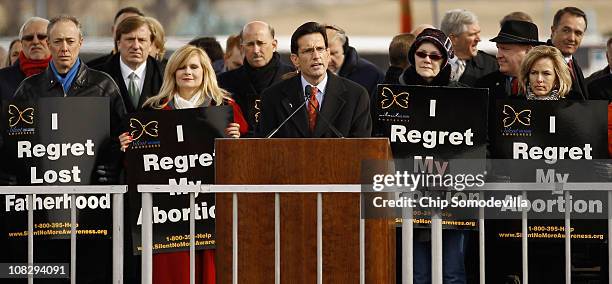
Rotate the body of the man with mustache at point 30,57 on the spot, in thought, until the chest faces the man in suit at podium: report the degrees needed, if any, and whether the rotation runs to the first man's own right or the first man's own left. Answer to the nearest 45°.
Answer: approximately 45° to the first man's own left

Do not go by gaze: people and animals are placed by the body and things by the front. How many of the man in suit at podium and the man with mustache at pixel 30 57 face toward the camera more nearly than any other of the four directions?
2

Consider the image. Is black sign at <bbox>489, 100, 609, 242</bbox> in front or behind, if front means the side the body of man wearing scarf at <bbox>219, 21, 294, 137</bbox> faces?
in front

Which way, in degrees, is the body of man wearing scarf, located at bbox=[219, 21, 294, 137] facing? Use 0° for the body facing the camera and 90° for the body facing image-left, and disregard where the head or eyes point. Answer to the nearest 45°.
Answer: approximately 0°

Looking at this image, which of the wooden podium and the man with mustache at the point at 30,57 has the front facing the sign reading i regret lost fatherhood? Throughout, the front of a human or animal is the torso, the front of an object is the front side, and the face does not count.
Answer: the man with mustache

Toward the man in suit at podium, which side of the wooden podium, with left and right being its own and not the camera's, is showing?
back

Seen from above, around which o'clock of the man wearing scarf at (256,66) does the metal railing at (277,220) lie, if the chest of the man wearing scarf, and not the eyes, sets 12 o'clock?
The metal railing is roughly at 12 o'clock from the man wearing scarf.

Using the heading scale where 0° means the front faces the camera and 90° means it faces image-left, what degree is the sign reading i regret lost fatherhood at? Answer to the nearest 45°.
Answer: approximately 0°

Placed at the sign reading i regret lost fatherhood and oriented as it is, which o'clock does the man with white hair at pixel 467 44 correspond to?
The man with white hair is roughly at 8 o'clock from the sign reading i regret lost fatherhood.

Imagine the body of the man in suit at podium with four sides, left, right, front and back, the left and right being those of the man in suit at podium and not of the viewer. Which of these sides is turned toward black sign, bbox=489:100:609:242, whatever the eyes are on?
left

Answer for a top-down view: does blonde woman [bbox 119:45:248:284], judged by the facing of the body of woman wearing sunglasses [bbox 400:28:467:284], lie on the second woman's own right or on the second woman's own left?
on the second woman's own right
